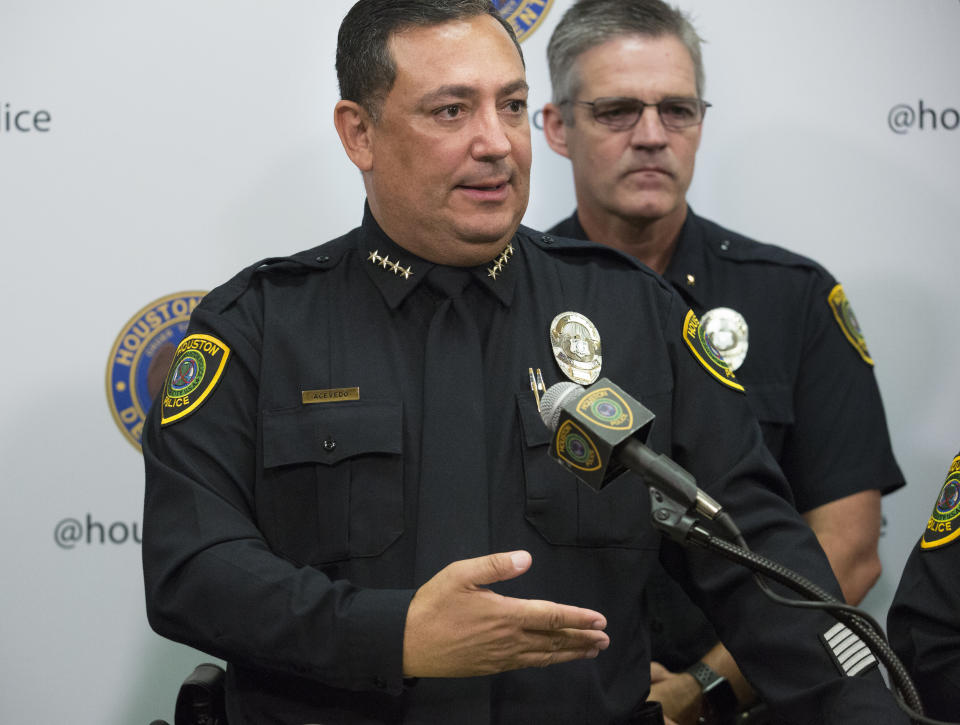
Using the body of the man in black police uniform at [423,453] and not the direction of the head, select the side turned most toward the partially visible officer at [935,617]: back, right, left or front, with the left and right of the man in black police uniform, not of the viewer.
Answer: left

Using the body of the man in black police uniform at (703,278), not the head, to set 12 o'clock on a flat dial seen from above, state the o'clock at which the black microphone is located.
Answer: The black microphone is roughly at 12 o'clock from the man in black police uniform.

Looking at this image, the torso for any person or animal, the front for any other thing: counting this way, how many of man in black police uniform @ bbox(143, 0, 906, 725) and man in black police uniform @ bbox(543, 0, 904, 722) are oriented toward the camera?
2

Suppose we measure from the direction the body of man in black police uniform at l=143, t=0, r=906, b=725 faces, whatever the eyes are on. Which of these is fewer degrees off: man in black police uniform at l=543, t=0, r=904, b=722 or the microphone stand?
the microphone stand

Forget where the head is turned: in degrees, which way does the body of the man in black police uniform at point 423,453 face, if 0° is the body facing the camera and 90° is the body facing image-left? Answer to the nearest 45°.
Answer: approximately 0°
